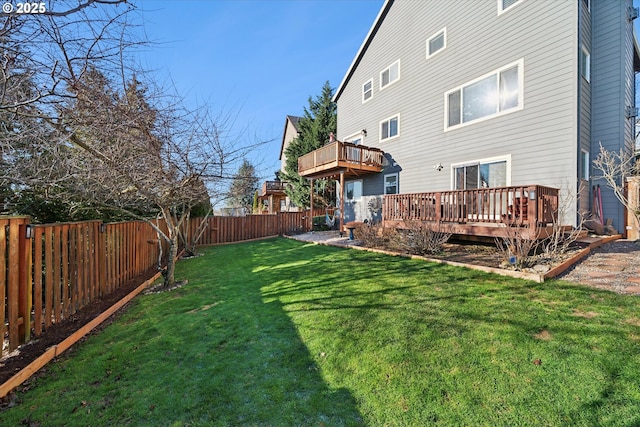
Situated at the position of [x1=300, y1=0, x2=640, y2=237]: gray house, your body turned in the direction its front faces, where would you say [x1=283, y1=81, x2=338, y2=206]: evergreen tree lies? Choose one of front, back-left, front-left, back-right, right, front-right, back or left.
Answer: left

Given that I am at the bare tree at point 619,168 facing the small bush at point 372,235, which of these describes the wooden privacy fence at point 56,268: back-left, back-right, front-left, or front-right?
front-left

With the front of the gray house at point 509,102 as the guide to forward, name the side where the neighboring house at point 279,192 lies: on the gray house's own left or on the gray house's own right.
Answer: on the gray house's own left

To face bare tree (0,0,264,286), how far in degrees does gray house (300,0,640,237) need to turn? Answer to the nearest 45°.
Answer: approximately 180°

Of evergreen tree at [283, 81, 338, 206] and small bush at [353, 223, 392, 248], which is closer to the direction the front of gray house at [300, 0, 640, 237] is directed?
the evergreen tree

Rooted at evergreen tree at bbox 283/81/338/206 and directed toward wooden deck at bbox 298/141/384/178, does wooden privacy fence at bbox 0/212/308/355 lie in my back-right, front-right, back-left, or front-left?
front-right

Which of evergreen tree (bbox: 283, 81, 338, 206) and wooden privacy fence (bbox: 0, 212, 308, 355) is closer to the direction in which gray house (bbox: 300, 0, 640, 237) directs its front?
the evergreen tree

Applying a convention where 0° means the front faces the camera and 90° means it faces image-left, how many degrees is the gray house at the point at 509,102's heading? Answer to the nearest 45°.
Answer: approximately 225°

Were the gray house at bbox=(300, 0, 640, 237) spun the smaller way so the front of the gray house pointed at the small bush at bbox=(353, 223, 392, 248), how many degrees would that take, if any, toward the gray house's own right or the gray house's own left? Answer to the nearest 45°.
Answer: approximately 135° to the gray house's own left

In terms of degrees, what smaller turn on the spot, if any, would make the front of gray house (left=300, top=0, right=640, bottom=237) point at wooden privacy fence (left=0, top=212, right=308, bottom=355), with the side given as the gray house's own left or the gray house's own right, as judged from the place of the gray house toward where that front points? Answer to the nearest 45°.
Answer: approximately 180°

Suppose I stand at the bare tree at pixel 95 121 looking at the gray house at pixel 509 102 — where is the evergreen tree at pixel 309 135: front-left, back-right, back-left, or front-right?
front-left

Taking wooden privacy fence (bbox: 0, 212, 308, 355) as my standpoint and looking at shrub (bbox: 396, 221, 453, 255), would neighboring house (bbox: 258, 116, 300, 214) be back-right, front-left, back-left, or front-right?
front-left
